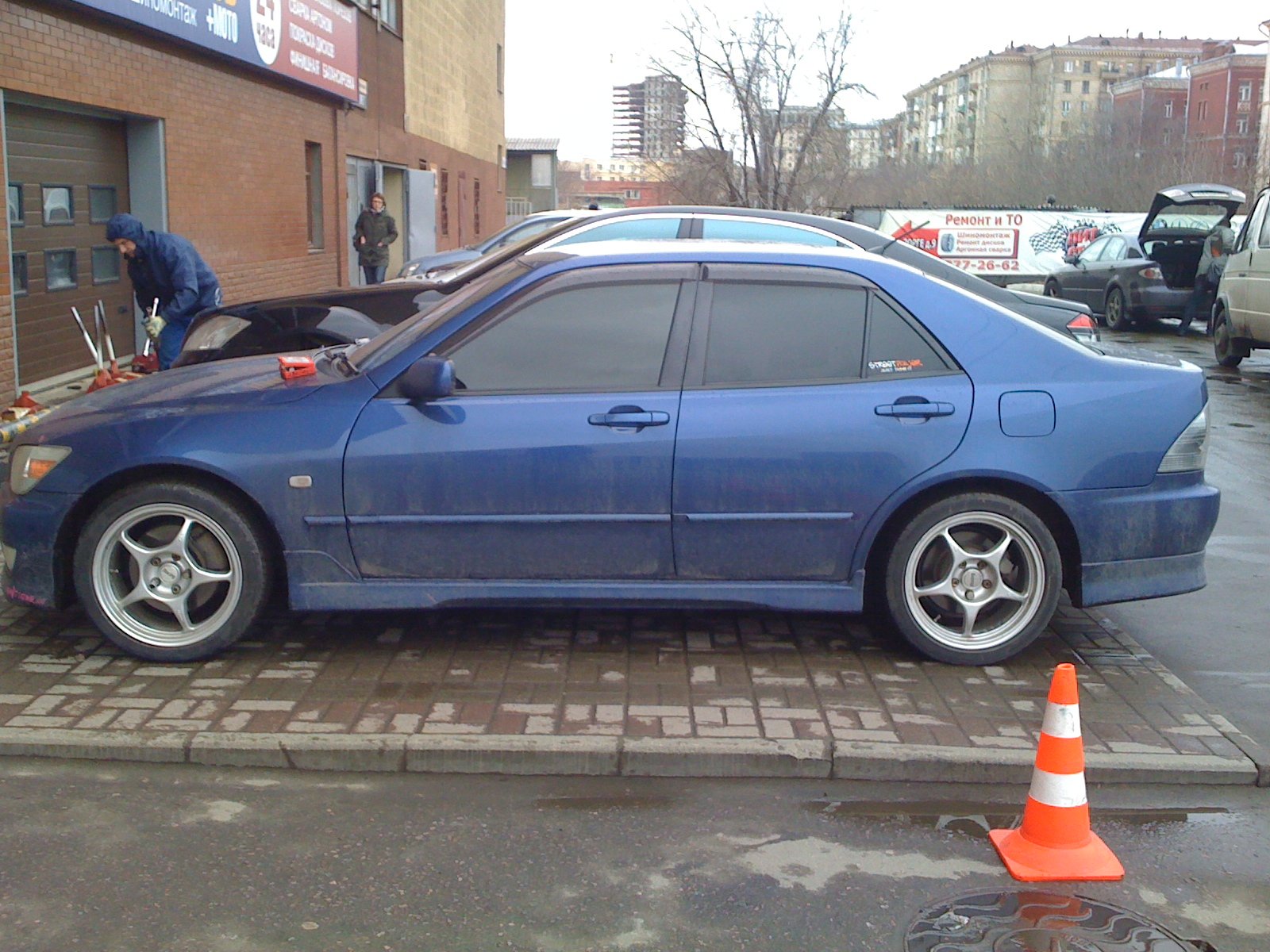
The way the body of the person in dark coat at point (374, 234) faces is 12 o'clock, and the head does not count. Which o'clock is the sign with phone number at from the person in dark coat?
The sign with phone number is roughly at 8 o'clock from the person in dark coat.

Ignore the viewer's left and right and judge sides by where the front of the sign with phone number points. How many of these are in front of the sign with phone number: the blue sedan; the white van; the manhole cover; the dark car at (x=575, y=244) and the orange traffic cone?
5

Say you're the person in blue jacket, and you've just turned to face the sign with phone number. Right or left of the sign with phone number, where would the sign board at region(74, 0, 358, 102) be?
left

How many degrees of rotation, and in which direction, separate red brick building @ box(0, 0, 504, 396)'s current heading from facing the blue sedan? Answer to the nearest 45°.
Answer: approximately 45° to its right

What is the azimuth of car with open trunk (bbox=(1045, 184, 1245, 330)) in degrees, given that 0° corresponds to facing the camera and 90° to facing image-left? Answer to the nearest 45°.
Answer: approximately 135°

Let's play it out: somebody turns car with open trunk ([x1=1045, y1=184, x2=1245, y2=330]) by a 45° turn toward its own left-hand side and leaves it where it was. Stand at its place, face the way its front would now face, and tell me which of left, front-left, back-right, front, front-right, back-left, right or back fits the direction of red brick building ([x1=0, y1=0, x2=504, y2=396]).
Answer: front-left

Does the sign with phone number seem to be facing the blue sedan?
yes

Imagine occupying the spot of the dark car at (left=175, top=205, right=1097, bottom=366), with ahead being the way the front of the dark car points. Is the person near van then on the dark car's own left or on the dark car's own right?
on the dark car's own right

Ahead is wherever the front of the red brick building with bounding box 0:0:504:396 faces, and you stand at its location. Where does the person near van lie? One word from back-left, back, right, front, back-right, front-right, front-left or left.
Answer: front-left

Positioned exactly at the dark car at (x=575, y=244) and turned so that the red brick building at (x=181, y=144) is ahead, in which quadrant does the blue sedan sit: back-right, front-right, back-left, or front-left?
back-left

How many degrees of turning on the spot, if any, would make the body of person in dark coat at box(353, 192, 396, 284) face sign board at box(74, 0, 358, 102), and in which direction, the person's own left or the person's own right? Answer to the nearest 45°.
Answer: approximately 45° to the person's own right

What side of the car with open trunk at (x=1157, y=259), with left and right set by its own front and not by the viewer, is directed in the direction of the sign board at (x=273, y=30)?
left

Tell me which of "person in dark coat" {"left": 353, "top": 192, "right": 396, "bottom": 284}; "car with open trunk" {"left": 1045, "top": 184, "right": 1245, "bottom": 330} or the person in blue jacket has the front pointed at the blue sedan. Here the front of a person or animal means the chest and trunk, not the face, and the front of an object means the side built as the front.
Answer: the person in dark coat

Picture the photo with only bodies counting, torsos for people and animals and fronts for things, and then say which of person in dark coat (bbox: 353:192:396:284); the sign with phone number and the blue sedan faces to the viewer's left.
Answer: the blue sedan
